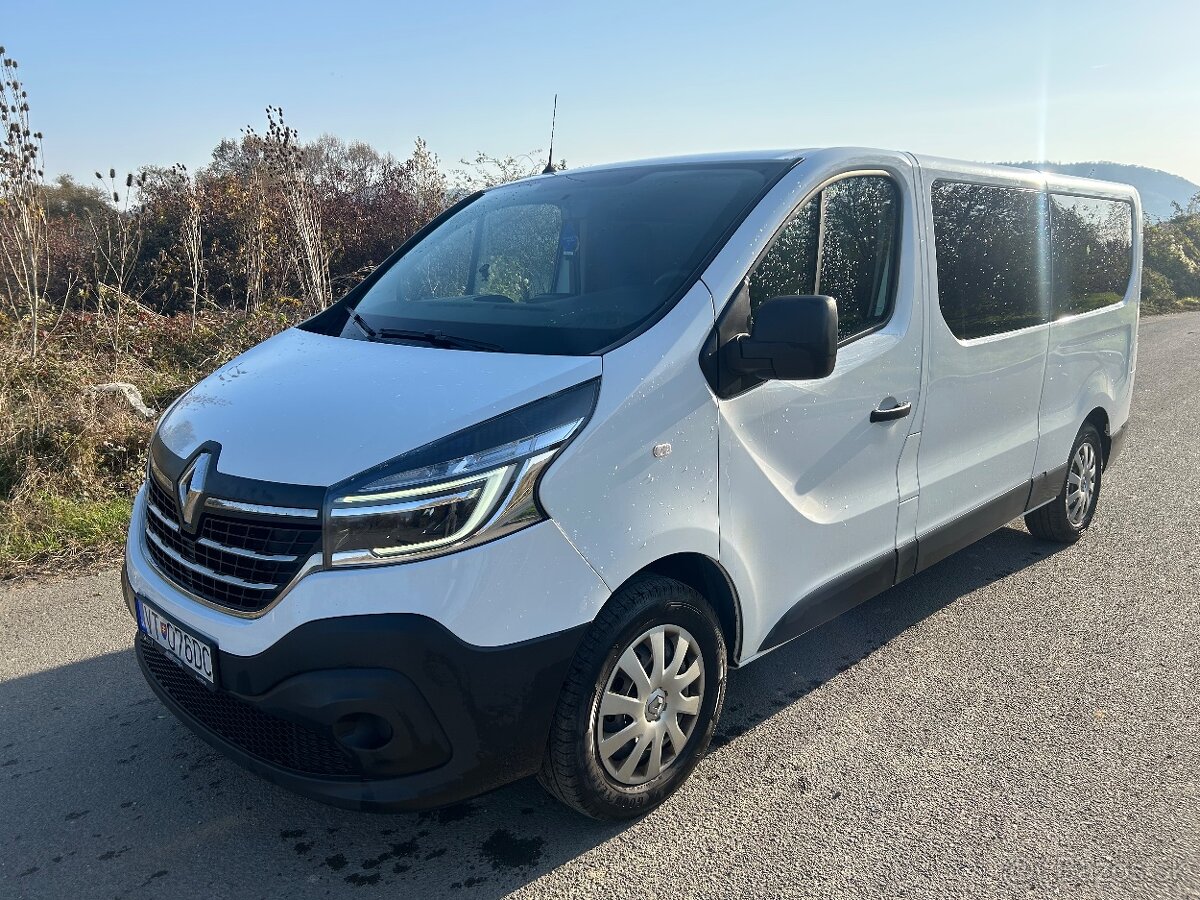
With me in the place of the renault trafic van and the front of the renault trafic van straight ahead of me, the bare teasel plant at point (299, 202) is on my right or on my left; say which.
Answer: on my right

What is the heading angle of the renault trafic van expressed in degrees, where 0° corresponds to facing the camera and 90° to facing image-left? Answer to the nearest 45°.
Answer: approximately 45°
